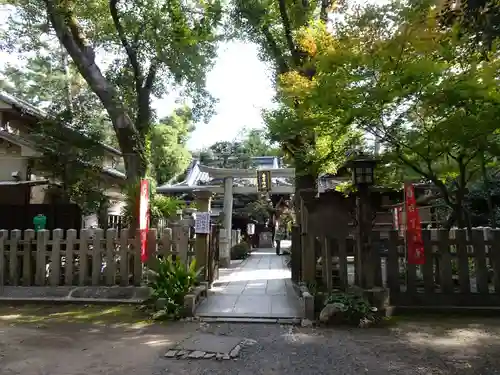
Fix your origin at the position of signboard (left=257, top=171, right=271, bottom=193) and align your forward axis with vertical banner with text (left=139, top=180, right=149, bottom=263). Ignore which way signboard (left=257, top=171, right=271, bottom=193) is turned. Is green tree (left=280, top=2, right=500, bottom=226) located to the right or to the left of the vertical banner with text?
left

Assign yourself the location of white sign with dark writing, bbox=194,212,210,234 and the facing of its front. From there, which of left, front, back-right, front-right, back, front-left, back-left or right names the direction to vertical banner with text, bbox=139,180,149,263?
right

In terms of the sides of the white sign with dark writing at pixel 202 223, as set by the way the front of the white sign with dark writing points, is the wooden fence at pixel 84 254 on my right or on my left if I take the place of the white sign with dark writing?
on my right

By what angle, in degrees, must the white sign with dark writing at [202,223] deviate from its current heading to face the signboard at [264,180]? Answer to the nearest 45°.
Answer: approximately 180°

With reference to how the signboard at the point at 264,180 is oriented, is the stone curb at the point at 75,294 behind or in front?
in front

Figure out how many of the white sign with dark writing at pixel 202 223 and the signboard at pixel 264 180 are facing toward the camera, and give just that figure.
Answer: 2

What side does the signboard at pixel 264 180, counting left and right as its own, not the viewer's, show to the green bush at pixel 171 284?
front

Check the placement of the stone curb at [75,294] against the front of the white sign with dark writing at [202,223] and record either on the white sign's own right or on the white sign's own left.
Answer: on the white sign's own right

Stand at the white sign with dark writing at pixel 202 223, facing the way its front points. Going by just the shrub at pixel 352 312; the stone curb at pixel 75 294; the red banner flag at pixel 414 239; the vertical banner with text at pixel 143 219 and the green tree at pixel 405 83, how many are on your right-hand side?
2

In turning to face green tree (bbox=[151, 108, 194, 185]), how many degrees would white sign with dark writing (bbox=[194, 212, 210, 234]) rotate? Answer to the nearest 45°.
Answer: approximately 180°

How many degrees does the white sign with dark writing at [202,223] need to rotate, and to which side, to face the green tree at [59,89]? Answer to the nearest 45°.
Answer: approximately 135° to its right

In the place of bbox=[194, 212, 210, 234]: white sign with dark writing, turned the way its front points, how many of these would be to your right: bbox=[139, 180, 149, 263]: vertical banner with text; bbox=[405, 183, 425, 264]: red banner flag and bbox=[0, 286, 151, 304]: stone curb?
2

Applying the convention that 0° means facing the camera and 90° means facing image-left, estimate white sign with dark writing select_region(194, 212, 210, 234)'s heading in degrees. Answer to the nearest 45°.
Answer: approximately 0°

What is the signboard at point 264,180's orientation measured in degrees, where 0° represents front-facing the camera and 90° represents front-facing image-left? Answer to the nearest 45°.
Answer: approximately 0°
